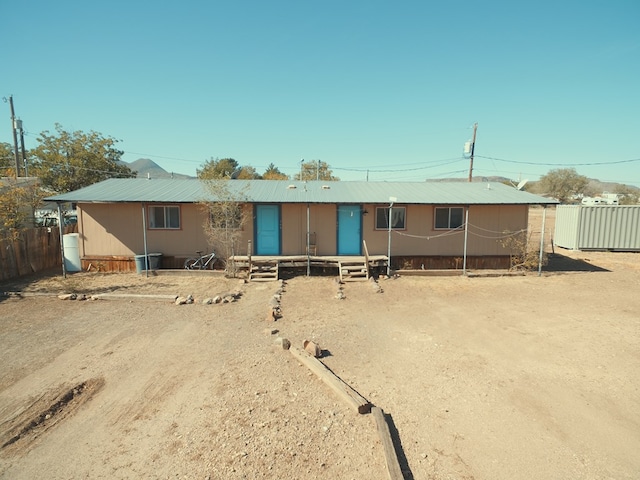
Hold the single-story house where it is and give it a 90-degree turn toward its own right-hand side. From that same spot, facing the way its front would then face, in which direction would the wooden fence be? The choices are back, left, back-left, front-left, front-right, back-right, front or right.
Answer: front

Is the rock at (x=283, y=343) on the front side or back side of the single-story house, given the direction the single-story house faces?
on the front side

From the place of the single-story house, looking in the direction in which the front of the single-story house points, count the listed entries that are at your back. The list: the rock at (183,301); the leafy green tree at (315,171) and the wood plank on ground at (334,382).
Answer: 1

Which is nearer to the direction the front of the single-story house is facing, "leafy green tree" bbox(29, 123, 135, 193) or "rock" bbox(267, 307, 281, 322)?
the rock

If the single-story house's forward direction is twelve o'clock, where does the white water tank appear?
The white water tank is roughly at 3 o'clock from the single-story house.

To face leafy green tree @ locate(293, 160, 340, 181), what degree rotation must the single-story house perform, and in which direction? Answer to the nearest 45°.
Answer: approximately 180°

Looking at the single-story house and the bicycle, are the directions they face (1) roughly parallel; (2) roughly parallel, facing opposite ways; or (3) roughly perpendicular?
roughly perpendicular

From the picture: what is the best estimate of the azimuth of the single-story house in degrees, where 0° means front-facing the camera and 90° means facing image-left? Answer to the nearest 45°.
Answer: approximately 0°

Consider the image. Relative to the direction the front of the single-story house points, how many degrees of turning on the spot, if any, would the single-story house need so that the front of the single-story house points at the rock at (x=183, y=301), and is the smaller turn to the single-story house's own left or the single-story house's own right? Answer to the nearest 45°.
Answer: approximately 45° to the single-story house's own right
